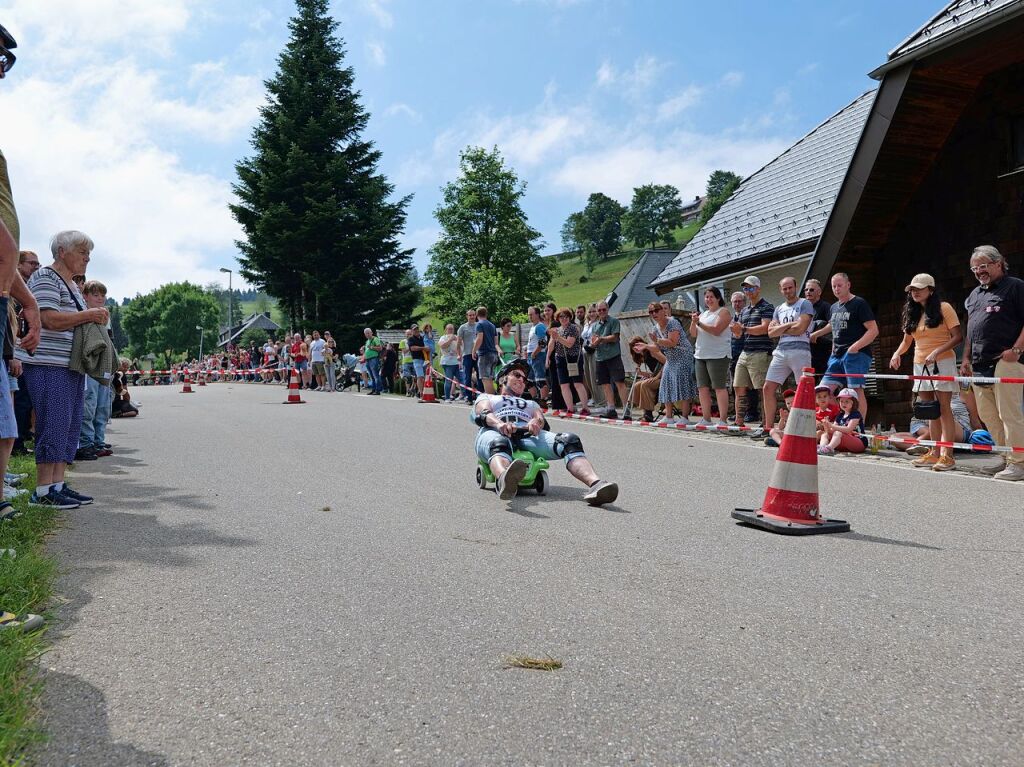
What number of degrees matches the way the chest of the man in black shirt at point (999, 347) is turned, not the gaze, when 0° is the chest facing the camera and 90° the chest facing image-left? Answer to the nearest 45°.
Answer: approximately 45°

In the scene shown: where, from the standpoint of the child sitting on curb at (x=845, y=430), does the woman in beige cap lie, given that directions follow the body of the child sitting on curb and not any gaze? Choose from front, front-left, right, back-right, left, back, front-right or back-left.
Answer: left

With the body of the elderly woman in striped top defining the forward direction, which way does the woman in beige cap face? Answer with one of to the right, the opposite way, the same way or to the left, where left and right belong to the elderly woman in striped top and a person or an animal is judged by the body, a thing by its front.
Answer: the opposite way

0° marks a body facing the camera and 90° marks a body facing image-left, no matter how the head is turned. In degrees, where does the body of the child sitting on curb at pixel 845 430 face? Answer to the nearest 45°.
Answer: approximately 45°

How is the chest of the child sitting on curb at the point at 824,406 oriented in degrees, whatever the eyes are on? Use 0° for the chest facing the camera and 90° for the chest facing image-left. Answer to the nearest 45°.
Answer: approximately 45°

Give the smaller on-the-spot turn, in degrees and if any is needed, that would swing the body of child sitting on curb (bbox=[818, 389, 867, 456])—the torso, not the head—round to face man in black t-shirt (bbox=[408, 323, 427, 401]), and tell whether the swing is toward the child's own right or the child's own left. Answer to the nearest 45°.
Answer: approximately 90° to the child's own right

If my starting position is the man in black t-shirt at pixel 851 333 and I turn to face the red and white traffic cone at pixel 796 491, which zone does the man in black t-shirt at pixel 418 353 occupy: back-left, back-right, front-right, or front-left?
back-right

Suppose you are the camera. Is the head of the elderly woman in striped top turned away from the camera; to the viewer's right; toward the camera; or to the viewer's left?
to the viewer's right

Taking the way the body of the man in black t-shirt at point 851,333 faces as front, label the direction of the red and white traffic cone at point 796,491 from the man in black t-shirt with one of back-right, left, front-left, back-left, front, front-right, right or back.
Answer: front-left

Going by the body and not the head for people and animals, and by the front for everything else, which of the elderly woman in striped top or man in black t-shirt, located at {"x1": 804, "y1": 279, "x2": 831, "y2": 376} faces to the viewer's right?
the elderly woman in striped top

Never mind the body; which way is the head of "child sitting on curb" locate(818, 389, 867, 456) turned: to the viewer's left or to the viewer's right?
to the viewer's left

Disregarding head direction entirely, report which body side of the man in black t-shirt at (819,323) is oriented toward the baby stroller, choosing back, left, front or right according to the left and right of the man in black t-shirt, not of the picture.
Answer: right

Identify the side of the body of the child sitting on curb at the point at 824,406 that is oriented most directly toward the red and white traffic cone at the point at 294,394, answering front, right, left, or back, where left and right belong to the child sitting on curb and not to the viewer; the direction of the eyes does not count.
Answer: right
